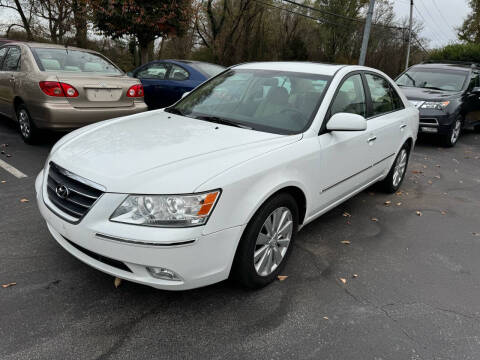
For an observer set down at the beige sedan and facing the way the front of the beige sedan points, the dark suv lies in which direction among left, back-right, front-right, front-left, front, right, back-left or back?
back-right

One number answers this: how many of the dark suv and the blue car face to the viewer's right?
0

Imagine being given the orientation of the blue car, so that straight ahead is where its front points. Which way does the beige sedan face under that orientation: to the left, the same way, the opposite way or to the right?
the same way

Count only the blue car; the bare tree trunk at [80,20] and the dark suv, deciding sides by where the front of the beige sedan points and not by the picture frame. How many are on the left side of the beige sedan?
0

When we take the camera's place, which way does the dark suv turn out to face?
facing the viewer and to the left of the viewer

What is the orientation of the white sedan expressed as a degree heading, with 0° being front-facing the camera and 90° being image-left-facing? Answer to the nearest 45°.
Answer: approximately 45°

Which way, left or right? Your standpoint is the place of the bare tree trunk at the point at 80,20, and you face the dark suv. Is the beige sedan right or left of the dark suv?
right

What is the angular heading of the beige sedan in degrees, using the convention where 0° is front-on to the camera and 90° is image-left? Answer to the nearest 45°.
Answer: approximately 135°

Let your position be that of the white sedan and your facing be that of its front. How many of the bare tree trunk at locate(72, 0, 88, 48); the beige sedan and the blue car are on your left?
0

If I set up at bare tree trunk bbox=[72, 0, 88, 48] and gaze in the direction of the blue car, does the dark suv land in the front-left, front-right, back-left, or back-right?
front-left

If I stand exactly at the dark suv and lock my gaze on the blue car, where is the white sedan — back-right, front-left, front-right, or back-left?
front-left

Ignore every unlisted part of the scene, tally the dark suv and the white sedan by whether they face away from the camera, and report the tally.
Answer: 0

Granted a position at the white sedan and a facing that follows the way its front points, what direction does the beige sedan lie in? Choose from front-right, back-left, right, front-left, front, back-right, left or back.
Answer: right

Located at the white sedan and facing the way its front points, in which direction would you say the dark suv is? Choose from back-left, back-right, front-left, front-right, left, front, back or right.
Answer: back

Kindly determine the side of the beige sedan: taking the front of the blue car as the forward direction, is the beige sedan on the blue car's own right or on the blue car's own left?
on the blue car's own left
